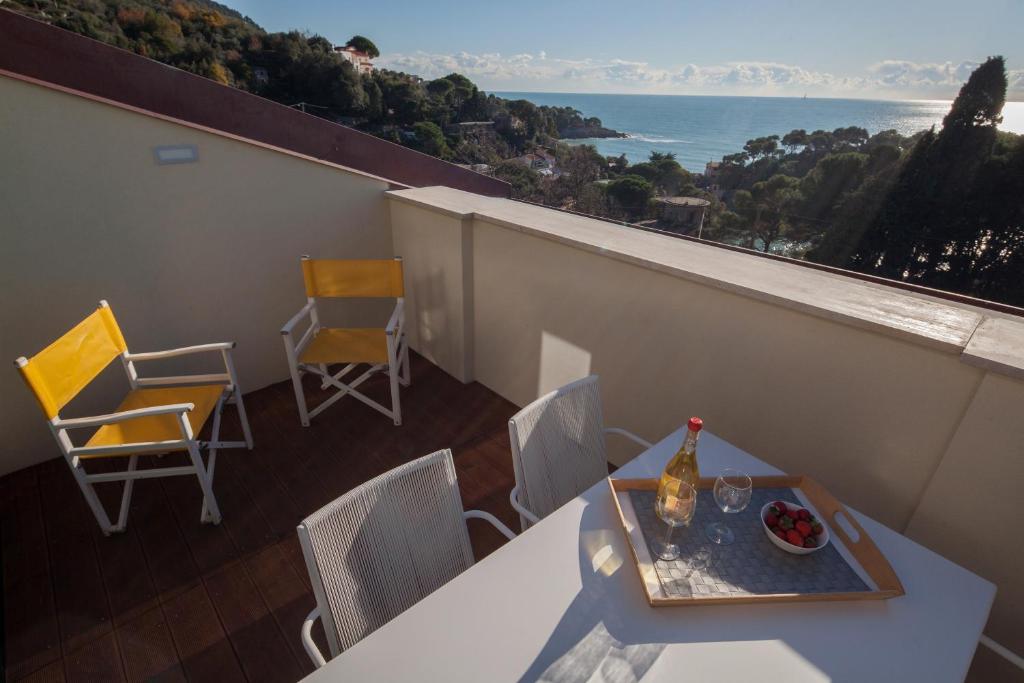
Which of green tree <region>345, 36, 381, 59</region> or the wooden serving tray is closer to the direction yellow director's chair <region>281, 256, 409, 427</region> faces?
the wooden serving tray

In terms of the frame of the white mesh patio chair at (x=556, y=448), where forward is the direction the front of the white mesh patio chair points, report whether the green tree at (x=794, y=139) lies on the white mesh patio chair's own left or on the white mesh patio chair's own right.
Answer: on the white mesh patio chair's own left

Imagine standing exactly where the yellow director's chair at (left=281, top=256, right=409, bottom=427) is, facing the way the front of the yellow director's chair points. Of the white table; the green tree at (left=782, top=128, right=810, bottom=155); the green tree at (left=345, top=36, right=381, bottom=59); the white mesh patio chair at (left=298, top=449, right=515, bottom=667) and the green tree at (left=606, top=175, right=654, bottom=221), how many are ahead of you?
2

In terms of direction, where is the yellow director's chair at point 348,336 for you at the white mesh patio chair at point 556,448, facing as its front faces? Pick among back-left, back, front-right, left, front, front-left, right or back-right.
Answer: back

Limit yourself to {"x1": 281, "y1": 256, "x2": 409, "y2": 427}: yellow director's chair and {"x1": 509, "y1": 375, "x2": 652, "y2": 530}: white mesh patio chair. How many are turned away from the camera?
0

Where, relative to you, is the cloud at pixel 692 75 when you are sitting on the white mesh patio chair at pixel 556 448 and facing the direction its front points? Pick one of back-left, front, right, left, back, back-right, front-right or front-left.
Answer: back-left

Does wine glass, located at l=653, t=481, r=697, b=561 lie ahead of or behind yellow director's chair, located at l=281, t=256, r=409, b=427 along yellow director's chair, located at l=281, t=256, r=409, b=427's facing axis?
ahead

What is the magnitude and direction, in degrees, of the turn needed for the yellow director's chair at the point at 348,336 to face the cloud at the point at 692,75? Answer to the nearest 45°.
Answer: approximately 135° to its left

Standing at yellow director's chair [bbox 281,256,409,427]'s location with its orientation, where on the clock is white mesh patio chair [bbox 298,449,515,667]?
The white mesh patio chair is roughly at 12 o'clock from the yellow director's chair.

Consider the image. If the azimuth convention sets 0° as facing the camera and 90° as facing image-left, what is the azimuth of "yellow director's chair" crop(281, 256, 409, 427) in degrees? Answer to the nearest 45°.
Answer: approximately 0°

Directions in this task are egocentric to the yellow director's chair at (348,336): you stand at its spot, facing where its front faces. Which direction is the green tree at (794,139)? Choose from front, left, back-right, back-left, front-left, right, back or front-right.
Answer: back-left
